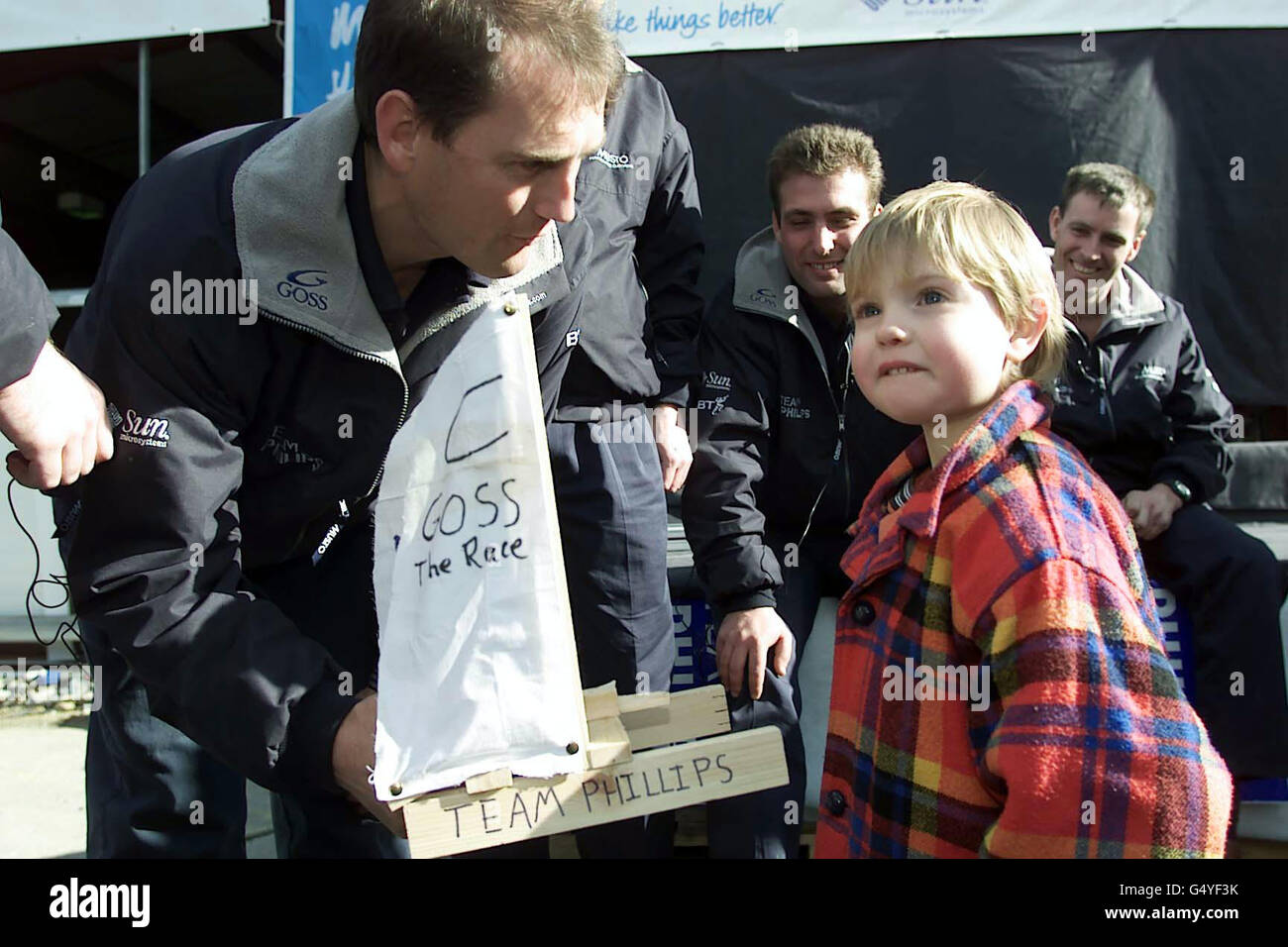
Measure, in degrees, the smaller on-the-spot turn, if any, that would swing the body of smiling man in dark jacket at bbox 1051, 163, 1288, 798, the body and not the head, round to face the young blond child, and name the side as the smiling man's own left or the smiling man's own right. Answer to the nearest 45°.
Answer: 0° — they already face them

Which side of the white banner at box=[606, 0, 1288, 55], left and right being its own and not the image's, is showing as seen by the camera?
front

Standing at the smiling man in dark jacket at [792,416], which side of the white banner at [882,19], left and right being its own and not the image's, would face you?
front

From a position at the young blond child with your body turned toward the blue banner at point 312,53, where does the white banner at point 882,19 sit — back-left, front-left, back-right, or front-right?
front-right

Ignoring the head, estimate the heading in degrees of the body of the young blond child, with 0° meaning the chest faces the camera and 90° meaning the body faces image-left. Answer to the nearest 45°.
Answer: approximately 45°

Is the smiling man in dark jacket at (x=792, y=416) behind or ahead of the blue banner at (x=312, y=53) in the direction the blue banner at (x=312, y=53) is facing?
ahead

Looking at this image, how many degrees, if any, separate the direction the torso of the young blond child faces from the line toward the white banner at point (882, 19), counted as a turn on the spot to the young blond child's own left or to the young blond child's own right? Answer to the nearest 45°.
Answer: approximately 135° to the young blond child's own right

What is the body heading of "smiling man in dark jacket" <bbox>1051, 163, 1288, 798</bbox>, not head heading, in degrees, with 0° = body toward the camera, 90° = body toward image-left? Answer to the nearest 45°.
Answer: approximately 0°

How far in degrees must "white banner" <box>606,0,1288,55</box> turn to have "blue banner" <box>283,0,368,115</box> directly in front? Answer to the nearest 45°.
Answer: approximately 90° to its right

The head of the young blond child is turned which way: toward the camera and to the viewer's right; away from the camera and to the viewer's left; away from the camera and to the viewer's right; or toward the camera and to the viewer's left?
toward the camera and to the viewer's left

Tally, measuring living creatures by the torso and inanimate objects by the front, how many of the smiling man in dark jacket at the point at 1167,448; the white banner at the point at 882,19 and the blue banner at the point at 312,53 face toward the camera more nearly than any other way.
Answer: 3

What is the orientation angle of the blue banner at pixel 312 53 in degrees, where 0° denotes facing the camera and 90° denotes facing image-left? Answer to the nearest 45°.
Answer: approximately 0°

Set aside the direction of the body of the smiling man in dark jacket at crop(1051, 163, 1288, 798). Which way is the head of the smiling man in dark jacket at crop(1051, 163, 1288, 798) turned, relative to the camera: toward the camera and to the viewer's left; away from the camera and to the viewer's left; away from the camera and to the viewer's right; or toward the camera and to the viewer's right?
toward the camera and to the viewer's left
